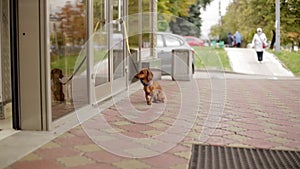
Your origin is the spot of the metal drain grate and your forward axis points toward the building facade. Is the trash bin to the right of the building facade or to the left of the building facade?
right

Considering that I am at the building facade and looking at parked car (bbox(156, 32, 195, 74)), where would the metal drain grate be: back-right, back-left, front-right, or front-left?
back-right

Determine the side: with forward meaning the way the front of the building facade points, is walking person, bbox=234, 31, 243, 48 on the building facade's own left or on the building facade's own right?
on the building facade's own left

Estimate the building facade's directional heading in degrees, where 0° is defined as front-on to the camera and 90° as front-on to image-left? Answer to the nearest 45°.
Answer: approximately 315°

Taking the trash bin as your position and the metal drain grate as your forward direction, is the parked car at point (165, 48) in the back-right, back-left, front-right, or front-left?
back-right

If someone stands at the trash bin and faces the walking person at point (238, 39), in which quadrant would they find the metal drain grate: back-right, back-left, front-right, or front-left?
back-right

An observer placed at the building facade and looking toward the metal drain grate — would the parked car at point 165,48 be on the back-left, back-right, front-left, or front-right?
back-left

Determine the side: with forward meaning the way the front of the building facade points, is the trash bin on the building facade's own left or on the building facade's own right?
on the building facade's own left
